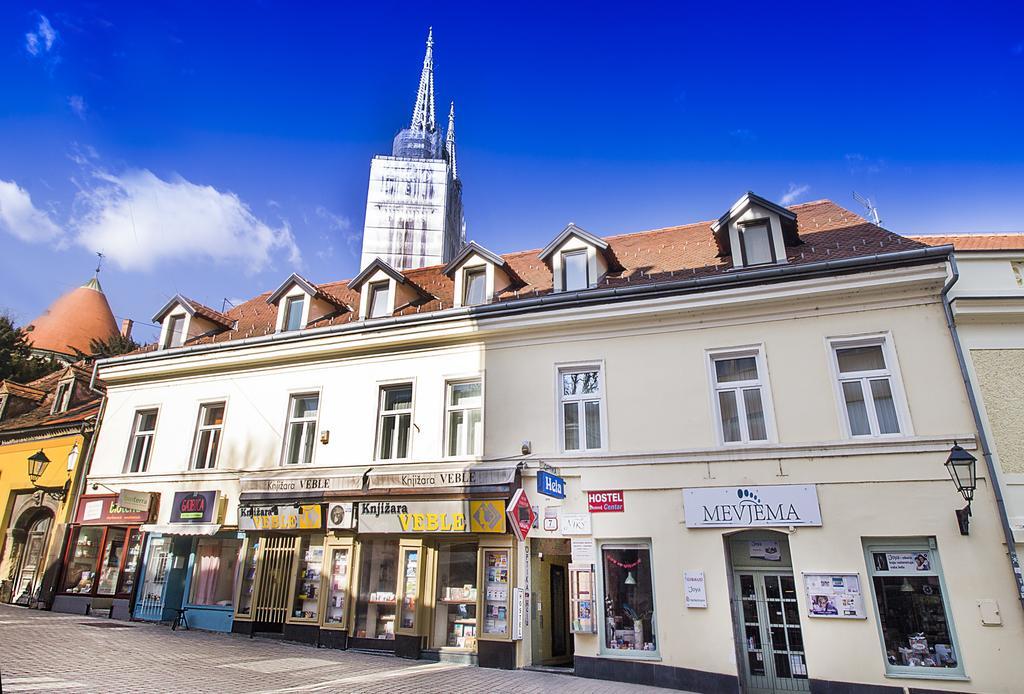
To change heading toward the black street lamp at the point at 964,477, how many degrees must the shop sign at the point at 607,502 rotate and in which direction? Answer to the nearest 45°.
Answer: approximately 90° to its left

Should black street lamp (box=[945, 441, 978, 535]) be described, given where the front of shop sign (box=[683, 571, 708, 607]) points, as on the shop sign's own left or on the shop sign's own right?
on the shop sign's own left

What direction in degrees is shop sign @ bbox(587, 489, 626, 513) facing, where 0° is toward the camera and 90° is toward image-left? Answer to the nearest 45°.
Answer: approximately 0°

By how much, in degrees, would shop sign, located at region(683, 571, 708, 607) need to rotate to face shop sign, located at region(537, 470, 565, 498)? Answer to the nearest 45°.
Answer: approximately 90° to its right

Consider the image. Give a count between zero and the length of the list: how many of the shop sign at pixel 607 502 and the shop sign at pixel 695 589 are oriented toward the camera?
2
